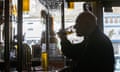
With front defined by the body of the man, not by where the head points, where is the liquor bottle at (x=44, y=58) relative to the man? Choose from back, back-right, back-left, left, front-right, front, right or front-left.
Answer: front-right

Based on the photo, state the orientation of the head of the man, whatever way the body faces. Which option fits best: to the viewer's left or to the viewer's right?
to the viewer's left

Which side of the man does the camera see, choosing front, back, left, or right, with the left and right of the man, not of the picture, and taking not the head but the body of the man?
left
